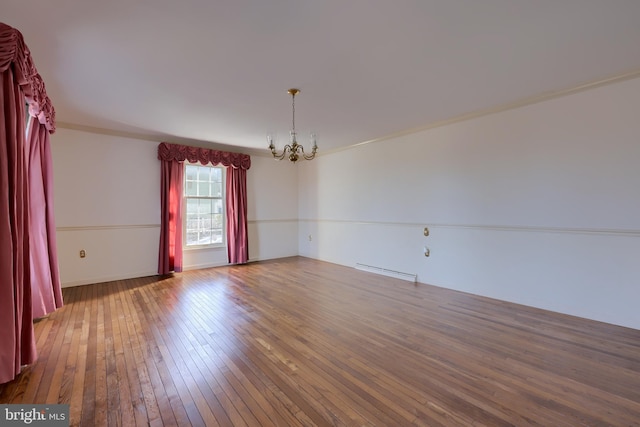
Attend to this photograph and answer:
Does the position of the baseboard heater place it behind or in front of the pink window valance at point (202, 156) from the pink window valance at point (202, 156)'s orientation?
in front

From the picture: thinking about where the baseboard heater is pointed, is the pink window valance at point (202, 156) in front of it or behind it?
in front

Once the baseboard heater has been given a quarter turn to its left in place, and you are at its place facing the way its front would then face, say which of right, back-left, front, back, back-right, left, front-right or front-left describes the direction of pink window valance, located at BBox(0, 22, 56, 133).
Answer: right

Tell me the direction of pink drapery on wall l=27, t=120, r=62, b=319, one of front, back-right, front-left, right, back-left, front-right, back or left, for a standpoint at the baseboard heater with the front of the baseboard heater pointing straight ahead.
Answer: front

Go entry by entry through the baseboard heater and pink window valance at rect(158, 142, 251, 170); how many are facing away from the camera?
0

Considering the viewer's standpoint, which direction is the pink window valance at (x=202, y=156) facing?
facing the viewer and to the right of the viewer

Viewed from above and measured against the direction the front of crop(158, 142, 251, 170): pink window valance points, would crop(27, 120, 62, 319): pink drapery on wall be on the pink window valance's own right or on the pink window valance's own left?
on the pink window valance's own right

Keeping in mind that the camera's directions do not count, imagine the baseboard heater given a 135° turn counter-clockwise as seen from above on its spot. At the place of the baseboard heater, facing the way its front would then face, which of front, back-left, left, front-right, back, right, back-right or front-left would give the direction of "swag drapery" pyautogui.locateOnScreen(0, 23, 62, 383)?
back-right
